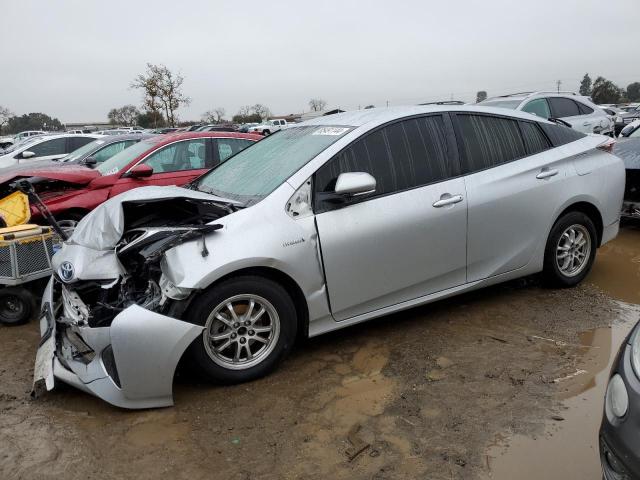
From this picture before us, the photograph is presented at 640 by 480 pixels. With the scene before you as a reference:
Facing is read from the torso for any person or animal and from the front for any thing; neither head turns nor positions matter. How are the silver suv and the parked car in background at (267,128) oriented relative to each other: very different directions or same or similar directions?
same or similar directions

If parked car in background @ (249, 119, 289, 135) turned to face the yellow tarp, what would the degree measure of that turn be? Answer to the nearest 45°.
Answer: approximately 45° to its left

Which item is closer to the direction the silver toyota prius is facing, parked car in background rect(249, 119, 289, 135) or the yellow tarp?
the yellow tarp

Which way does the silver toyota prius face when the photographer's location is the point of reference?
facing the viewer and to the left of the viewer

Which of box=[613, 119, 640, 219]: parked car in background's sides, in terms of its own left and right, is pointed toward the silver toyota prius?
front

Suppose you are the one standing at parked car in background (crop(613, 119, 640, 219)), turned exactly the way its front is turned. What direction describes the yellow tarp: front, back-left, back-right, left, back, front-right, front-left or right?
front

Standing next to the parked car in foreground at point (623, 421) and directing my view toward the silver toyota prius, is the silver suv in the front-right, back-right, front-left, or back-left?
front-right

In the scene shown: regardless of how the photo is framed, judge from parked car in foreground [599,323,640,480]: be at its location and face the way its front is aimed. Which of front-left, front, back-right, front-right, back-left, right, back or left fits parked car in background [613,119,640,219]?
back-right

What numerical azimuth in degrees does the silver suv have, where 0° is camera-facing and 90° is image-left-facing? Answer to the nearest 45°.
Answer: approximately 45°

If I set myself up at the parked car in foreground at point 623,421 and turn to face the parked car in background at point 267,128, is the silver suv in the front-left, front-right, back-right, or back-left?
front-right

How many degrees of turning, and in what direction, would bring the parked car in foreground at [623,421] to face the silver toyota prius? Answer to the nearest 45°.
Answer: approximately 90° to its right

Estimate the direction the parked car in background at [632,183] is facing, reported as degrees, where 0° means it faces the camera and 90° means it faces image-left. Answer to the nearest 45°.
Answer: approximately 45°

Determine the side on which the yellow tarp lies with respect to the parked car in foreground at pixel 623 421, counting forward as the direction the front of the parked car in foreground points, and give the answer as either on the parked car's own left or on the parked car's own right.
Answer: on the parked car's own right

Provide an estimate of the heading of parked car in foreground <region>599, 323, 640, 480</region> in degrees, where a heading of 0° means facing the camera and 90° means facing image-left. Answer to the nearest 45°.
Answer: approximately 45°

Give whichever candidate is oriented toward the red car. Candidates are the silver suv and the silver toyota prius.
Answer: the silver suv
